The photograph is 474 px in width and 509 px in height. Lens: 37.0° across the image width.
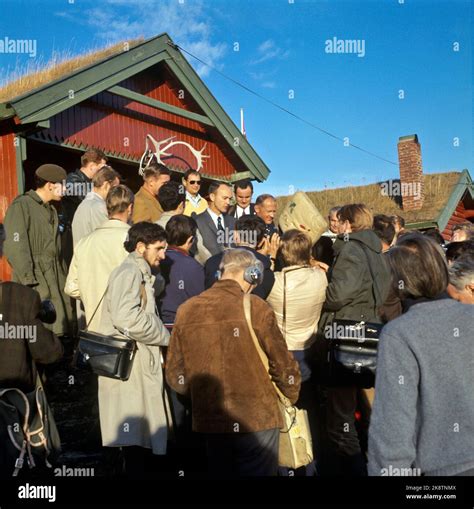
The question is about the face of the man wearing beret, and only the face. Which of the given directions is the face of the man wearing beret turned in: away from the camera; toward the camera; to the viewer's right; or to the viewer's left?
to the viewer's right

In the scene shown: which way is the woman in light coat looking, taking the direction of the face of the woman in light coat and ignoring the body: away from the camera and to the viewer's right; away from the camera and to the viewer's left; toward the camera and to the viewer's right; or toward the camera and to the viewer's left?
away from the camera and to the viewer's left

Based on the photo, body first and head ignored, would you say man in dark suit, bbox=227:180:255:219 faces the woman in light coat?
yes

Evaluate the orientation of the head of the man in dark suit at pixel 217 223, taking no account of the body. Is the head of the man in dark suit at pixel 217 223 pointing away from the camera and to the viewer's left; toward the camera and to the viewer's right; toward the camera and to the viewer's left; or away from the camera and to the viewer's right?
toward the camera and to the viewer's right

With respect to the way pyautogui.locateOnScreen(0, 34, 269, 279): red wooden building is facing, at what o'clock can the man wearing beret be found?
The man wearing beret is roughly at 2 o'clock from the red wooden building.

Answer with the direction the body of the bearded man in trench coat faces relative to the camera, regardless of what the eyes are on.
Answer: to the viewer's right

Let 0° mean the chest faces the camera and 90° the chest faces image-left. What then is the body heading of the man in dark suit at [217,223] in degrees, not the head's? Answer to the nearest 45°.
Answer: approximately 315°

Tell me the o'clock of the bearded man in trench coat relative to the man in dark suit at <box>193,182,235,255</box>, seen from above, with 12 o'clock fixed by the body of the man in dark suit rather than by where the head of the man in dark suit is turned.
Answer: The bearded man in trench coat is roughly at 2 o'clock from the man in dark suit.

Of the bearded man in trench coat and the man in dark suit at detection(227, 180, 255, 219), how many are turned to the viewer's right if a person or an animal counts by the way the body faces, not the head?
1

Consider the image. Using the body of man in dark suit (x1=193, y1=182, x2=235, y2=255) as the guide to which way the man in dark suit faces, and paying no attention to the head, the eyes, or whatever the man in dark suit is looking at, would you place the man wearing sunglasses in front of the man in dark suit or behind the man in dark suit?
behind
